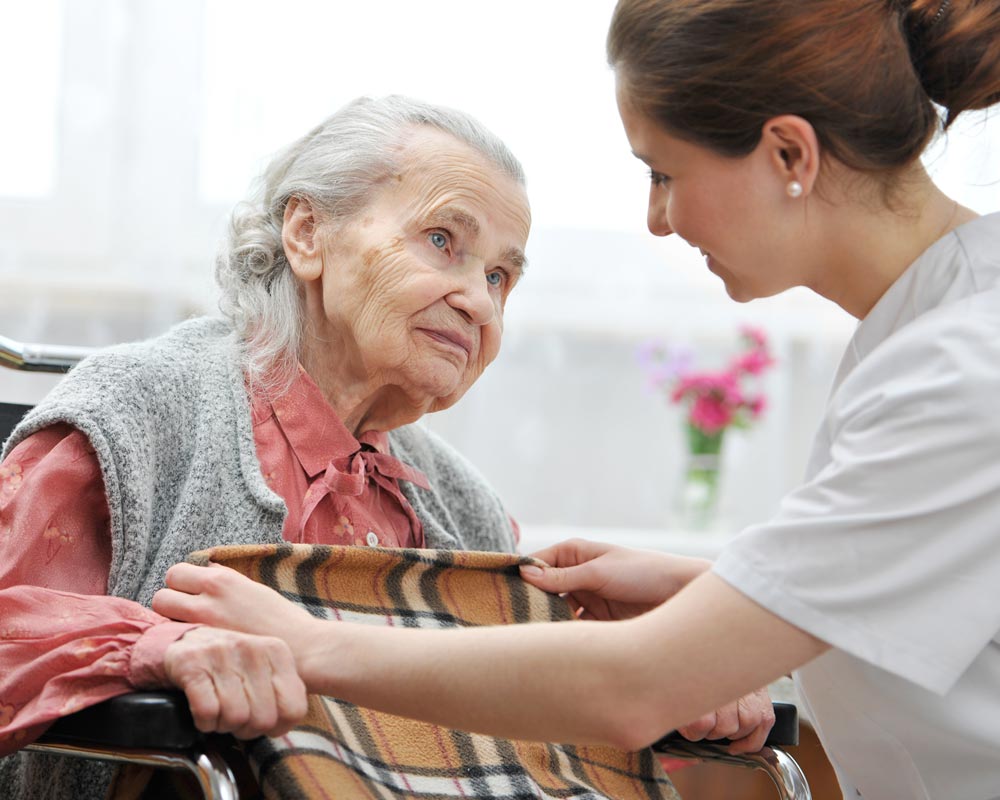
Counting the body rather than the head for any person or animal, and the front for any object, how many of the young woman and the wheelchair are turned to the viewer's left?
1

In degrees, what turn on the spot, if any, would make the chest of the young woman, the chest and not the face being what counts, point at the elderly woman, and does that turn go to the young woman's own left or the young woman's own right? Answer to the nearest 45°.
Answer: approximately 45° to the young woman's own right

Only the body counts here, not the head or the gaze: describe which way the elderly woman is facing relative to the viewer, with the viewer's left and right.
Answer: facing the viewer and to the right of the viewer

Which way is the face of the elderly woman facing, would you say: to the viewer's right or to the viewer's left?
to the viewer's right

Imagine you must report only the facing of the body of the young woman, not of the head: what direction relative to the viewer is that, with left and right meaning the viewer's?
facing to the left of the viewer

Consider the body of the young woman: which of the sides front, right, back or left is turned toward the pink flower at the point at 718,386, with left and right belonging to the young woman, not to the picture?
right

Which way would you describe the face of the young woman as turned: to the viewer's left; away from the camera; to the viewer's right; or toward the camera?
to the viewer's left

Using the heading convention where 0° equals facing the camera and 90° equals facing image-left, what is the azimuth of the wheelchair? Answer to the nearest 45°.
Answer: approximately 315°

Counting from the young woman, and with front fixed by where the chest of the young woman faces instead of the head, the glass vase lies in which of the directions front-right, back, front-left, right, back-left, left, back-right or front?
right

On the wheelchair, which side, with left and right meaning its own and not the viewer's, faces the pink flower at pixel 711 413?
left

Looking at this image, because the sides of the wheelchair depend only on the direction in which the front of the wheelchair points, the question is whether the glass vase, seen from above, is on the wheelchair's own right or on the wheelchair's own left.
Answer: on the wheelchair's own left

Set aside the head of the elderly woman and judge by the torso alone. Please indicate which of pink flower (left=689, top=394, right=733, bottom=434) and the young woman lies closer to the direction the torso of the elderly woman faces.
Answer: the young woman

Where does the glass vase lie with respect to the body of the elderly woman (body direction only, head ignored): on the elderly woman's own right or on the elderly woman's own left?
on the elderly woman's own left

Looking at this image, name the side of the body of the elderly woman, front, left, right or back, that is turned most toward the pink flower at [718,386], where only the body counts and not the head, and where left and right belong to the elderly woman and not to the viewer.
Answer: left
